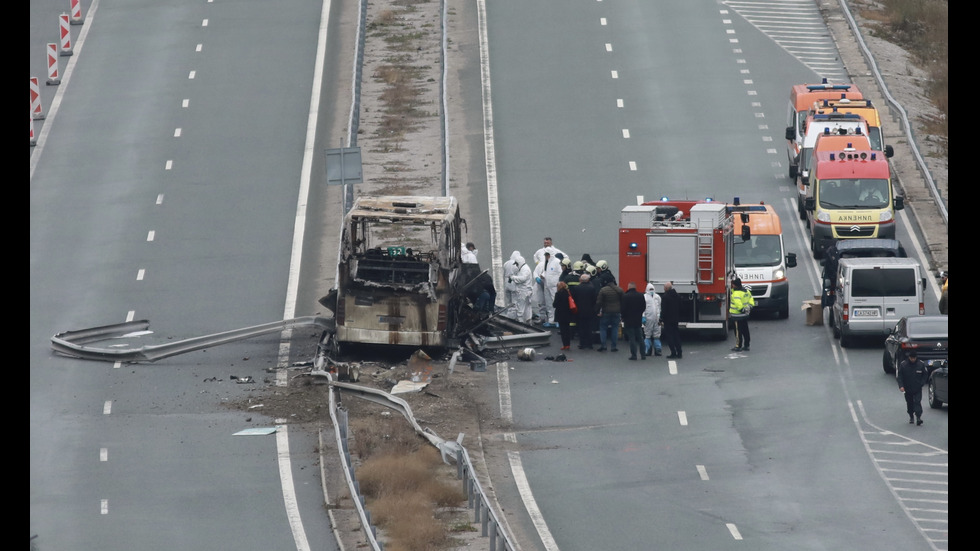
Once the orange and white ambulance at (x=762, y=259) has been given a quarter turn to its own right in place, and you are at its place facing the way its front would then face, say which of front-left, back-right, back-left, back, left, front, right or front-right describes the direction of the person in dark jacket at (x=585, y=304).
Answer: front-left

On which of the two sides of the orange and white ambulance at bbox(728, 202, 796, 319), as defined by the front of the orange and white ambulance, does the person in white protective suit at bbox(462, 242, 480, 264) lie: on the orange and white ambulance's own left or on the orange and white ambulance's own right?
on the orange and white ambulance's own right

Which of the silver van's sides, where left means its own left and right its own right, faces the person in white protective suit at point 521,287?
left

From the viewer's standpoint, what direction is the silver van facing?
away from the camera

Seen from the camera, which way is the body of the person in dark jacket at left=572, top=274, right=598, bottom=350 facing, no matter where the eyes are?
away from the camera

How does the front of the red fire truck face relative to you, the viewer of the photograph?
facing away from the viewer

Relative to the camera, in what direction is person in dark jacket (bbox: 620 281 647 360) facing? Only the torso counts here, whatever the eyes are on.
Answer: away from the camera

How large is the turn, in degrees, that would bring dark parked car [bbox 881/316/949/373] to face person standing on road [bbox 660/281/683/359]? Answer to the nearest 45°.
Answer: approximately 90° to its left
